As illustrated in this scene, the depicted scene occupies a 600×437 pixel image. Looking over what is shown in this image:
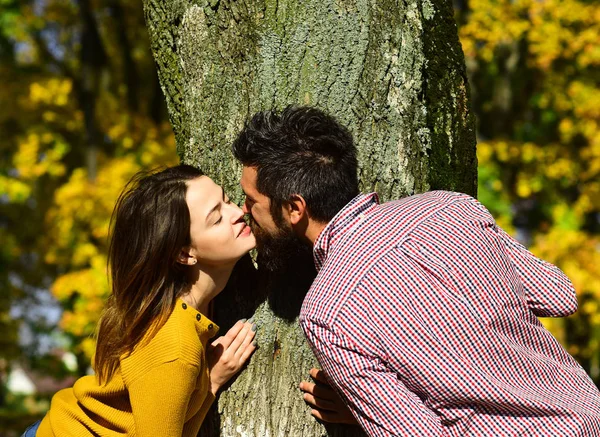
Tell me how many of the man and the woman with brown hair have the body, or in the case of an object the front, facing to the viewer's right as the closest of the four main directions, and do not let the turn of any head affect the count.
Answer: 1

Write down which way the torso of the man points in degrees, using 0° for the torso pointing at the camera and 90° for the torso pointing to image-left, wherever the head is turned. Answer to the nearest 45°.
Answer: approximately 135°

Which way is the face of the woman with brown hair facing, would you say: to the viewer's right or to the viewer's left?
to the viewer's right

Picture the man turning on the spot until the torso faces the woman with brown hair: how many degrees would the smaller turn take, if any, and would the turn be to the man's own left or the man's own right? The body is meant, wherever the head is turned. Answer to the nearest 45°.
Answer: approximately 45° to the man's own left

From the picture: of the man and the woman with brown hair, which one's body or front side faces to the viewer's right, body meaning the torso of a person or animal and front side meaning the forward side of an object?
the woman with brown hair

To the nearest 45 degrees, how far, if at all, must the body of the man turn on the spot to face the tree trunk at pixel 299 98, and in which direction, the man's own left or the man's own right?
0° — they already face it

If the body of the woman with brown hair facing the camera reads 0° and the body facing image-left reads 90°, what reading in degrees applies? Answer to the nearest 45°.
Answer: approximately 270°
